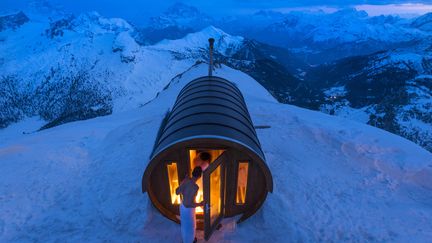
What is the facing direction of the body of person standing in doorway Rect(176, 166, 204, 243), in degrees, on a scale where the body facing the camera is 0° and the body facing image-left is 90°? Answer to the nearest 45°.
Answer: approximately 225°
